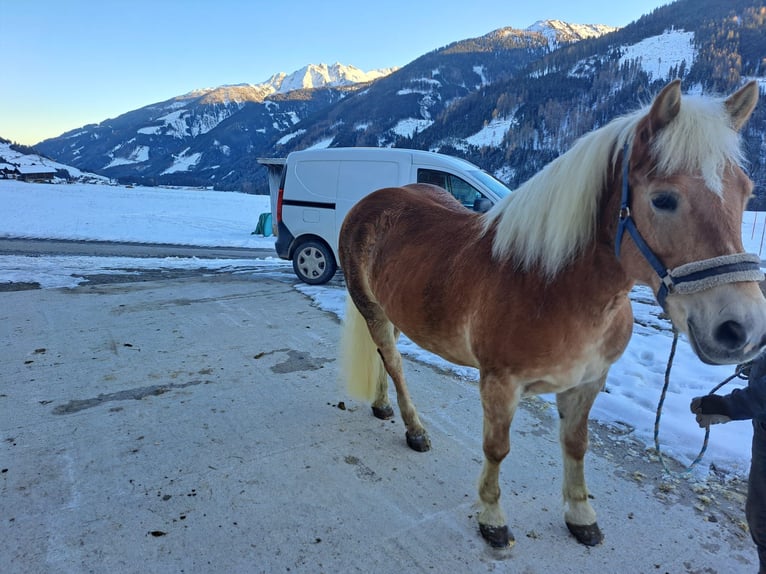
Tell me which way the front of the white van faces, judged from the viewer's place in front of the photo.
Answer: facing to the right of the viewer

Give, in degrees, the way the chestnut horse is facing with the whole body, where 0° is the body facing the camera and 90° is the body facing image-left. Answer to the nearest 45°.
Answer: approximately 315°

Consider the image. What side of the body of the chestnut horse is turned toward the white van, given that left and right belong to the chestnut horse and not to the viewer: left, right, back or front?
back

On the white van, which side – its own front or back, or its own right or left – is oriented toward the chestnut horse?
right
